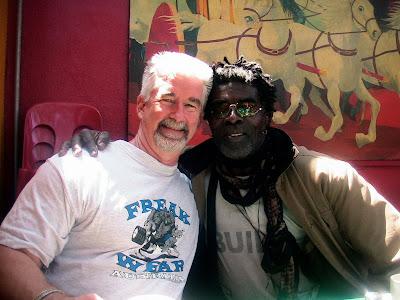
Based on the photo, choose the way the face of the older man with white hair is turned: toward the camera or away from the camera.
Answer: toward the camera

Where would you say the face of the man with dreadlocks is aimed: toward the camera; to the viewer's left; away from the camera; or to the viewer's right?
toward the camera
